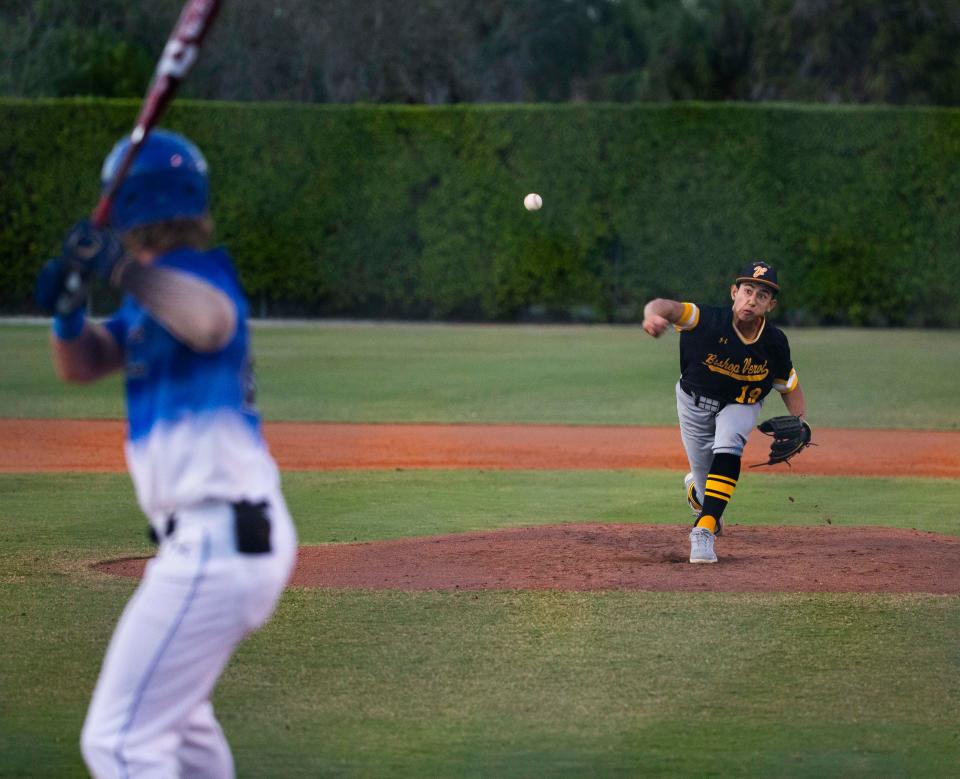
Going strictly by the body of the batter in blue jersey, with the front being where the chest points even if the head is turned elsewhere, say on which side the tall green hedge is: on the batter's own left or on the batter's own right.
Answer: on the batter's own right
